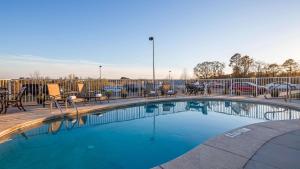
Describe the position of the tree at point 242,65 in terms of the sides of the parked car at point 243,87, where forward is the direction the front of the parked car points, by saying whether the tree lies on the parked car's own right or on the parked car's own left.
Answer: on the parked car's own left

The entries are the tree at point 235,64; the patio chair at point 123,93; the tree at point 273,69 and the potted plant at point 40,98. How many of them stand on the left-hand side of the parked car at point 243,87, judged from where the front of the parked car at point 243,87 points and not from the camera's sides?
2

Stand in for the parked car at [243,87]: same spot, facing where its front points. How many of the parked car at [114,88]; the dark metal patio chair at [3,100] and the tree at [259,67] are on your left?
1

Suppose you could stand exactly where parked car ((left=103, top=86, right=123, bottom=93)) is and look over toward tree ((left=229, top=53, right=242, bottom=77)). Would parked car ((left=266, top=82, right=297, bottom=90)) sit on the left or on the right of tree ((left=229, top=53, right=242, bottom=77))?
right

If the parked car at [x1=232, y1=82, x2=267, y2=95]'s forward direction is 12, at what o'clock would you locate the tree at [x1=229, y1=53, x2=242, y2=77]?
The tree is roughly at 9 o'clock from the parked car.

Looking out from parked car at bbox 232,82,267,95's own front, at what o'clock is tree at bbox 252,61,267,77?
The tree is roughly at 9 o'clock from the parked car.
